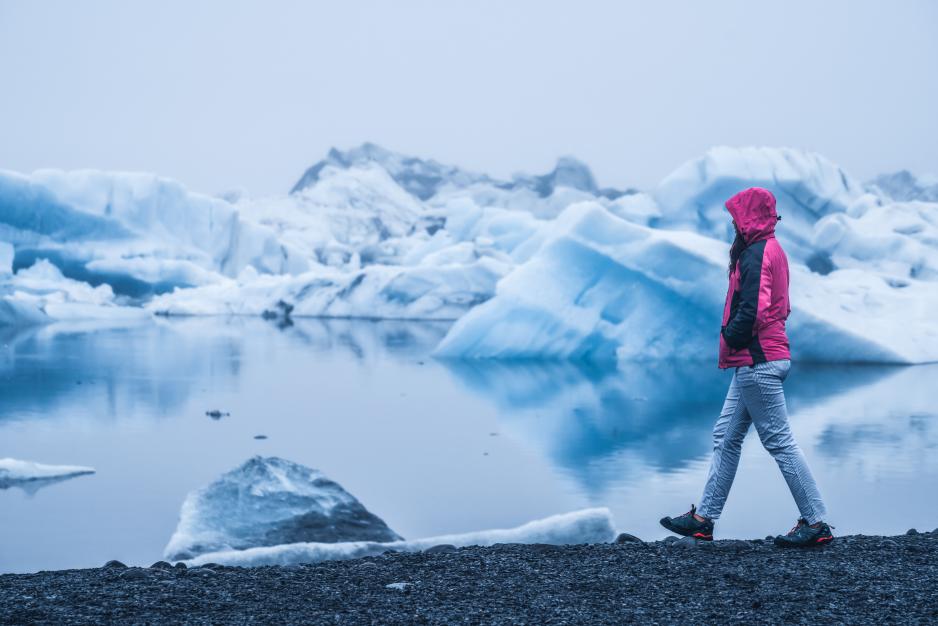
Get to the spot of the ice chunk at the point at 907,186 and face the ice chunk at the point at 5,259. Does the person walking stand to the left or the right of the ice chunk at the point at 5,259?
left

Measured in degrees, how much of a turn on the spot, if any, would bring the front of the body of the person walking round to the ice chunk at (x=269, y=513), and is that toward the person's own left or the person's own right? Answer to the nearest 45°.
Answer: approximately 45° to the person's own right

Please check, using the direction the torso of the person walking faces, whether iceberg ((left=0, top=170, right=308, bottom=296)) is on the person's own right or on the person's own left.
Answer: on the person's own right

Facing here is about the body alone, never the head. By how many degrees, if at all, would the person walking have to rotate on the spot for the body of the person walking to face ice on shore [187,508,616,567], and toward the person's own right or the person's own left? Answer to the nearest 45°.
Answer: approximately 45° to the person's own right

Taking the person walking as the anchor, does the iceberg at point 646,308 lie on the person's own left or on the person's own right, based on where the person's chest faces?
on the person's own right

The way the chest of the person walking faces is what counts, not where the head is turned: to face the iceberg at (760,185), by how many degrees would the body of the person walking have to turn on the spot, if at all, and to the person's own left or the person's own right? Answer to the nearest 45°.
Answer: approximately 90° to the person's own right

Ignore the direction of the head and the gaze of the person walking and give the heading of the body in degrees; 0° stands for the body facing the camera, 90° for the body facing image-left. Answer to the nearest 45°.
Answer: approximately 90°

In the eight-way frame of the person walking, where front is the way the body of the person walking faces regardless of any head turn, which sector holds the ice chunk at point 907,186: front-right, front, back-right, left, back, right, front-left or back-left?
right

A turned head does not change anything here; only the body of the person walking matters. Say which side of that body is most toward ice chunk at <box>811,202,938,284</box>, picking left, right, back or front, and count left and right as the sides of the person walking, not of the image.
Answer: right

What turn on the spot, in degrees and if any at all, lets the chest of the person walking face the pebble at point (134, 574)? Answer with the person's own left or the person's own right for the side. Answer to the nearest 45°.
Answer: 0° — they already face it
